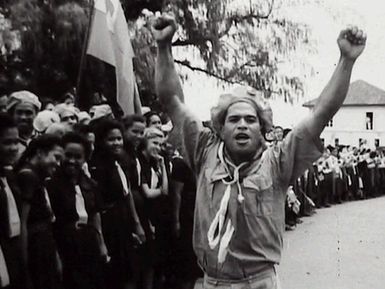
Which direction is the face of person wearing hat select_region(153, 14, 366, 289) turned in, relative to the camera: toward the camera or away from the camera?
toward the camera

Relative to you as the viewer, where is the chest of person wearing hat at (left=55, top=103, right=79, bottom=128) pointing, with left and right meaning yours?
facing the viewer and to the right of the viewer

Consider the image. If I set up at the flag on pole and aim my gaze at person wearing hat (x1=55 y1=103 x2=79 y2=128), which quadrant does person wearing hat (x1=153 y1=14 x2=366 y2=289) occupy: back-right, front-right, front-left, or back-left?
front-left

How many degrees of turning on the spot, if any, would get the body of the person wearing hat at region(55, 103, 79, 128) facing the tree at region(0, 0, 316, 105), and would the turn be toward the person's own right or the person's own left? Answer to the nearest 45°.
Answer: approximately 135° to the person's own left

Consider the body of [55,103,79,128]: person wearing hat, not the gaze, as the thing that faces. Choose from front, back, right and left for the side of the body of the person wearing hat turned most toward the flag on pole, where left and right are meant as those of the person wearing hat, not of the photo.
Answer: left
